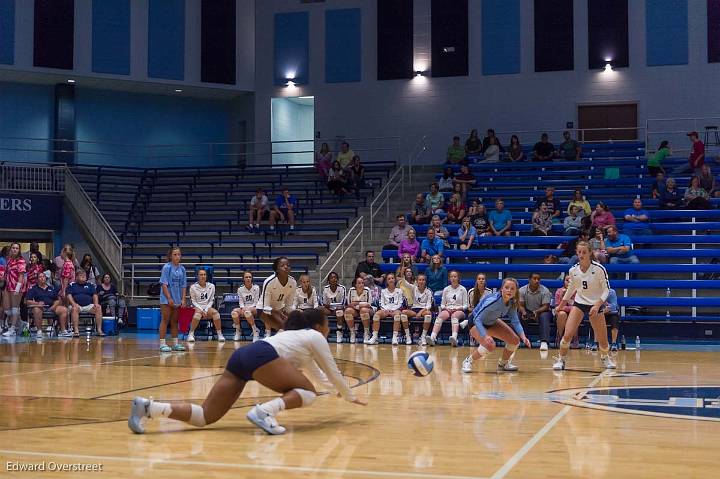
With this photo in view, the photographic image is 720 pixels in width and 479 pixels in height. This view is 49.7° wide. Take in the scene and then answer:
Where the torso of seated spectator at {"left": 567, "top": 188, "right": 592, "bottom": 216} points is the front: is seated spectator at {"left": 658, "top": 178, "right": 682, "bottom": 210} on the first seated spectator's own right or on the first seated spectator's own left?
on the first seated spectator's own left

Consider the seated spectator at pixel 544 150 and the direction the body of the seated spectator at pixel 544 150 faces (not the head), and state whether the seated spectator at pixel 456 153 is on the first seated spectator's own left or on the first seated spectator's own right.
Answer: on the first seated spectator's own right

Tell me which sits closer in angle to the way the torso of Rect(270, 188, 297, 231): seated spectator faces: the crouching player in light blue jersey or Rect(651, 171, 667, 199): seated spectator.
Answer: the crouching player in light blue jersey

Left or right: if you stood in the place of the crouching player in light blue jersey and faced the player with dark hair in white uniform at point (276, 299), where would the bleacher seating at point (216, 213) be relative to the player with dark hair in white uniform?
right

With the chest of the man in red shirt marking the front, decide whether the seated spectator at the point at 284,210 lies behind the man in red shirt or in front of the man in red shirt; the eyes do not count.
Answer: in front

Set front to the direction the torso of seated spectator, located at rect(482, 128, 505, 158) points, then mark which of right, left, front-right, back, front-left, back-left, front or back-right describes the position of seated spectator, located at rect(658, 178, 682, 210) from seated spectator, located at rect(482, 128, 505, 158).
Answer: front-left

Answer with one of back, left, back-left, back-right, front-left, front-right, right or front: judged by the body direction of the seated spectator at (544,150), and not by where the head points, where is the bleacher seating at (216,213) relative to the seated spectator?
right

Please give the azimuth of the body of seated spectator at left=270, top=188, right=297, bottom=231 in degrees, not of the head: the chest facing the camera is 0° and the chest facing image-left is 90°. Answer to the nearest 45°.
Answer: approximately 0°

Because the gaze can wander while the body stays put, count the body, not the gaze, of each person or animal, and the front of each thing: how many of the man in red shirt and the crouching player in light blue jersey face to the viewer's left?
1

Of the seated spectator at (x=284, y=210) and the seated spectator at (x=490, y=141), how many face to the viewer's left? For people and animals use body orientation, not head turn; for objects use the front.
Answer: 0

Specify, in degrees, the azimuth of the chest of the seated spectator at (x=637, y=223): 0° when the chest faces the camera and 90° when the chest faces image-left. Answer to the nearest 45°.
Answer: approximately 0°
